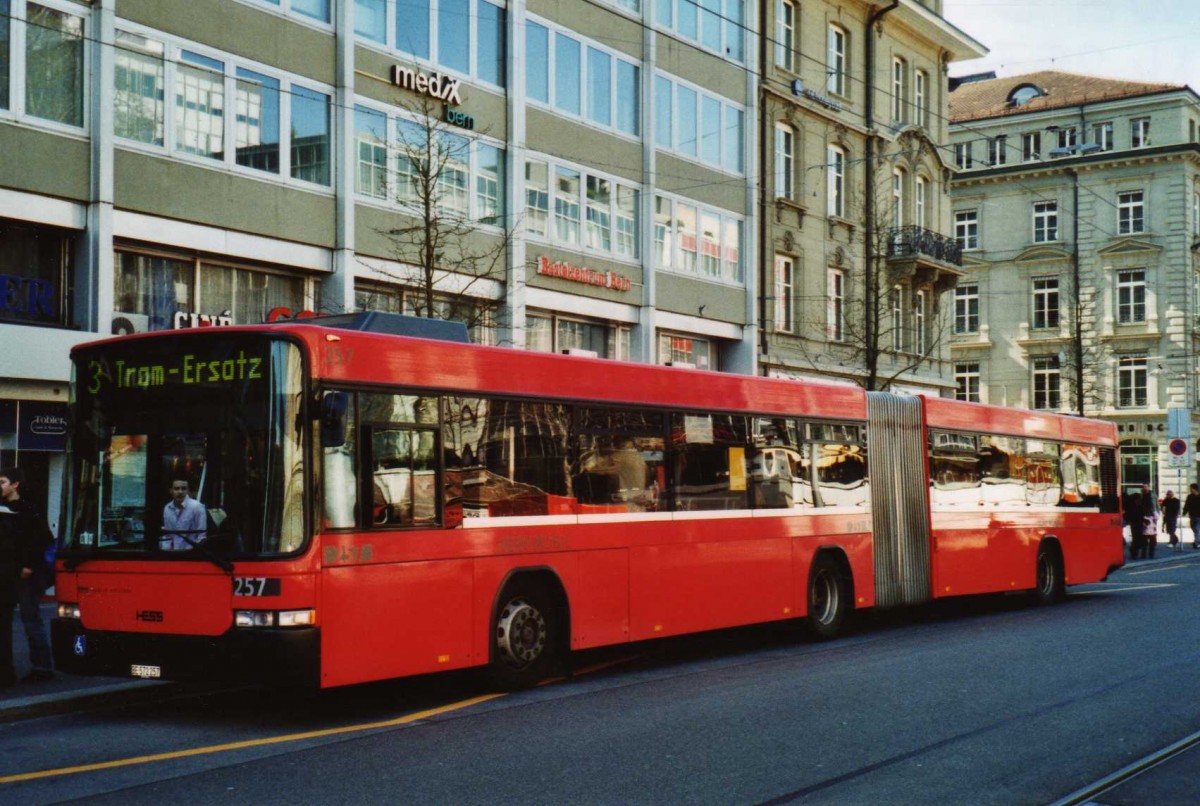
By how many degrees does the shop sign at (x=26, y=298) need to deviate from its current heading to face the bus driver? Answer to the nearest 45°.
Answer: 0° — it already faces them

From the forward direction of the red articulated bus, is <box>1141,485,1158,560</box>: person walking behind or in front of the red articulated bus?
behind

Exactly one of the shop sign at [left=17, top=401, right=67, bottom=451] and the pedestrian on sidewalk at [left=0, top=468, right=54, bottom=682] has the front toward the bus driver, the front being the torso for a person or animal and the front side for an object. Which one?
the shop sign

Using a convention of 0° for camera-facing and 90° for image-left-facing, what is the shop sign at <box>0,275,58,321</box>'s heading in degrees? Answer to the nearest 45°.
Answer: approximately 0°

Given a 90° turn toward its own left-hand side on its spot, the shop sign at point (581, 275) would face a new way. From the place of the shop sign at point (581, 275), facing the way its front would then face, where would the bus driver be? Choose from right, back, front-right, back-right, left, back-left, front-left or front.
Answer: back-right

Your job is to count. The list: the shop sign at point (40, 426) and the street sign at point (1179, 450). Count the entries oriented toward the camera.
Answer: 2

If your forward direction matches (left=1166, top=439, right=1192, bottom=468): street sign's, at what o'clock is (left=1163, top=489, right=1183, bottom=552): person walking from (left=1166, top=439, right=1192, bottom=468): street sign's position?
The person walking is roughly at 6 o'clock from the street sign.

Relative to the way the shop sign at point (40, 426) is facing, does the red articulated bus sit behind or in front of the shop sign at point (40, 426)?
in front

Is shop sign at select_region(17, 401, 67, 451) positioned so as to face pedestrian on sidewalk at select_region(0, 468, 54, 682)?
yes

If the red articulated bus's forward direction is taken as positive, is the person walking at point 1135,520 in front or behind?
behind
